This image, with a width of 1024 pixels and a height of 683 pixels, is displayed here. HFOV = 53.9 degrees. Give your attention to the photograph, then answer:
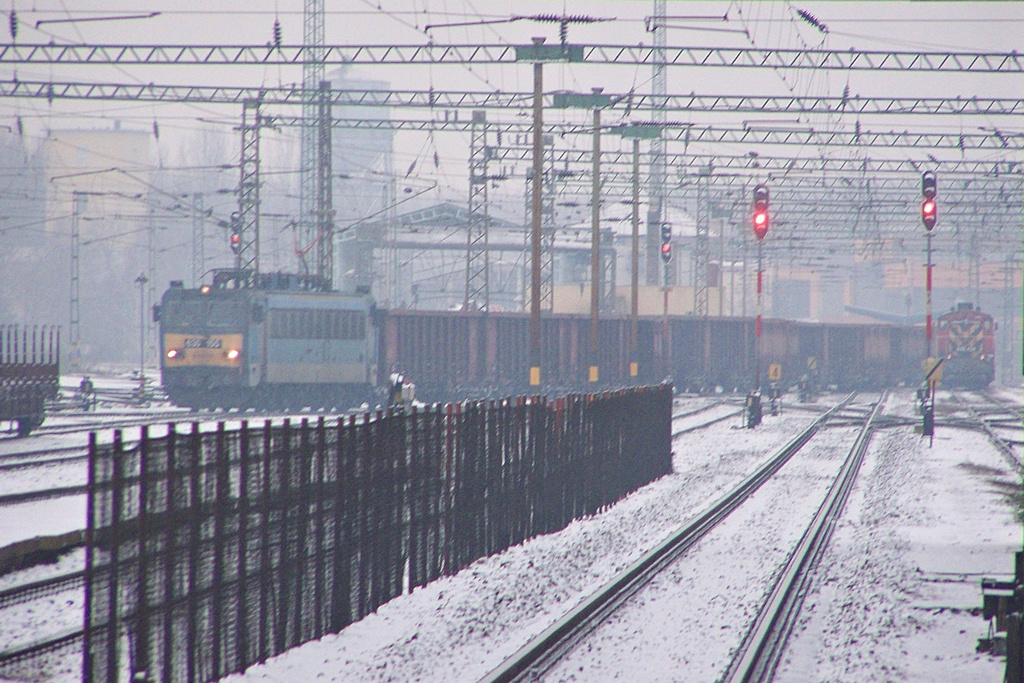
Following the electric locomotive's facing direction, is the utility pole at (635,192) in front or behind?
behind

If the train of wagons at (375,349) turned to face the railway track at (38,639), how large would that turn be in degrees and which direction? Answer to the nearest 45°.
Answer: approximately 45° to its left

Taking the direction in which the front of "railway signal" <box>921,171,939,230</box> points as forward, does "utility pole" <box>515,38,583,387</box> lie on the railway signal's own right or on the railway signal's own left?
on the railway signal's own right

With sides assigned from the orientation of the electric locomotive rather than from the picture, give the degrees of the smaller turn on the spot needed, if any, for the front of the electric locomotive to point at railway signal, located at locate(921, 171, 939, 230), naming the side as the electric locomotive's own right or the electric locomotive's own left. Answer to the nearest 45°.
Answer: approximately 90° to the electric locomotive's own left

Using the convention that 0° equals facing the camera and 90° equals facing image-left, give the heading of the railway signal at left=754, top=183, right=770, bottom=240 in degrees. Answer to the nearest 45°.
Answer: approximately 0°

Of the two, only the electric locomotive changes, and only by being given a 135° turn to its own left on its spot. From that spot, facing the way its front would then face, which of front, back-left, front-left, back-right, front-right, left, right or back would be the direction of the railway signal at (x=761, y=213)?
front-right

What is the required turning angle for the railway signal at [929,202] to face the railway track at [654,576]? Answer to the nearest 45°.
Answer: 0° — it already faces it

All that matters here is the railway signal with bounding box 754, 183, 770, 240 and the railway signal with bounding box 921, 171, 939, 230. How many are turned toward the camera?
2

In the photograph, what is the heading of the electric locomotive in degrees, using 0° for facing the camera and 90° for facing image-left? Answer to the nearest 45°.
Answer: approximately 45°
